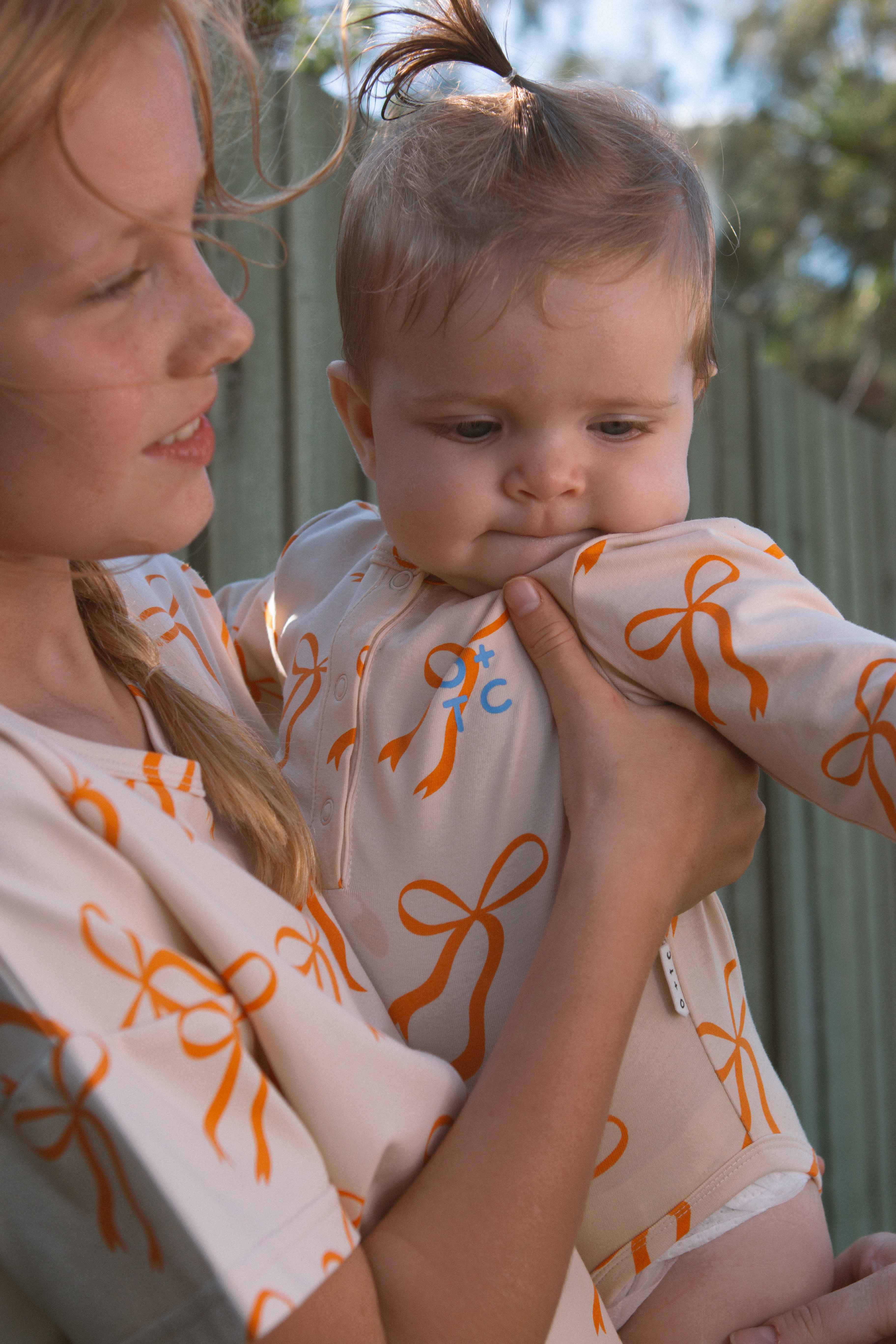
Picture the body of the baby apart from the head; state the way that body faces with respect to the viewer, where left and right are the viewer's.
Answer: facing the viewer and to the left of the viewer
